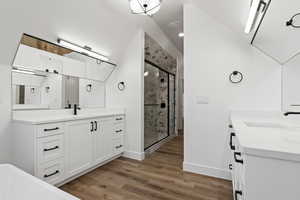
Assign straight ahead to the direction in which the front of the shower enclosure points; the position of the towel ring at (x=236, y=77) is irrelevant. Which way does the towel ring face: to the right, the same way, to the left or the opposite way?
to the right

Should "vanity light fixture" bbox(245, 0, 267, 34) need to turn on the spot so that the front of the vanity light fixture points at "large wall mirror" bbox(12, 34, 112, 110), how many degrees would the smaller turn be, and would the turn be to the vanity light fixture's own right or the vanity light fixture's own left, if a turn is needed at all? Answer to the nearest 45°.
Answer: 0° — it already faces it

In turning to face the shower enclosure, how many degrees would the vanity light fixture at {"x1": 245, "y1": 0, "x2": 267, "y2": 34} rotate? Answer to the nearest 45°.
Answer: approximately 45° to its right

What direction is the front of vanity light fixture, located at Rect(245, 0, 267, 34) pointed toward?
to the viewer's left

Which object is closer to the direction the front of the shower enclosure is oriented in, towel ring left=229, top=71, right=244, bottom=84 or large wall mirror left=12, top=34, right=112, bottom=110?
the towel ring

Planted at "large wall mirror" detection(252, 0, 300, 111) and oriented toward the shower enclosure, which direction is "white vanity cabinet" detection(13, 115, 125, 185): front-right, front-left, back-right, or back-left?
front-left

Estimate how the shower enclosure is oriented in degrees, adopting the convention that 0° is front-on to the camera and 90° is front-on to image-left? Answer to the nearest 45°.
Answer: approximately 315°

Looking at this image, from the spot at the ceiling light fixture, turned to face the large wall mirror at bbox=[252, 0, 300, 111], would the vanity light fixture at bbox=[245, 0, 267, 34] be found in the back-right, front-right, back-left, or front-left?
front-right

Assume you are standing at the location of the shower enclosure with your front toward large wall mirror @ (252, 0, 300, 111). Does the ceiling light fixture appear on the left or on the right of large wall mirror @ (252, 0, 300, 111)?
right

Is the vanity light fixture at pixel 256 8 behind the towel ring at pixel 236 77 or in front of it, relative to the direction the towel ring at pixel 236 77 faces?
in front

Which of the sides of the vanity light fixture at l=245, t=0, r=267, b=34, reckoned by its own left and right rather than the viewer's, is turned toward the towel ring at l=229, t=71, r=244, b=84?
right

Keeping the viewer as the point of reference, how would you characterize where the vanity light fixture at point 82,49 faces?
facing the viewer and to the right of the viewer

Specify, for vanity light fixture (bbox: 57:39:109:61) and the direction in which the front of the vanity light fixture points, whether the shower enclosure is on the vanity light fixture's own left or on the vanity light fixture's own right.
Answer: on the vanity light fixture's own left

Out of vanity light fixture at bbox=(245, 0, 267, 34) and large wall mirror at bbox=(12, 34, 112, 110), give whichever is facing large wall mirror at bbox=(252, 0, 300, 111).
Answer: large wall mirror at bbox=(12, 34, 112, 110)

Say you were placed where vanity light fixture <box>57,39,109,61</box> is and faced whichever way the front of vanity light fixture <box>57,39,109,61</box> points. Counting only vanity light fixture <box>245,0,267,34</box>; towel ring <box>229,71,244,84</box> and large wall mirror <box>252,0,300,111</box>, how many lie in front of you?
3

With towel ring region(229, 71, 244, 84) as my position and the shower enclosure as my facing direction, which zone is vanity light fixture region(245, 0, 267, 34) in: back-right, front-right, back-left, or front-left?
back-left
